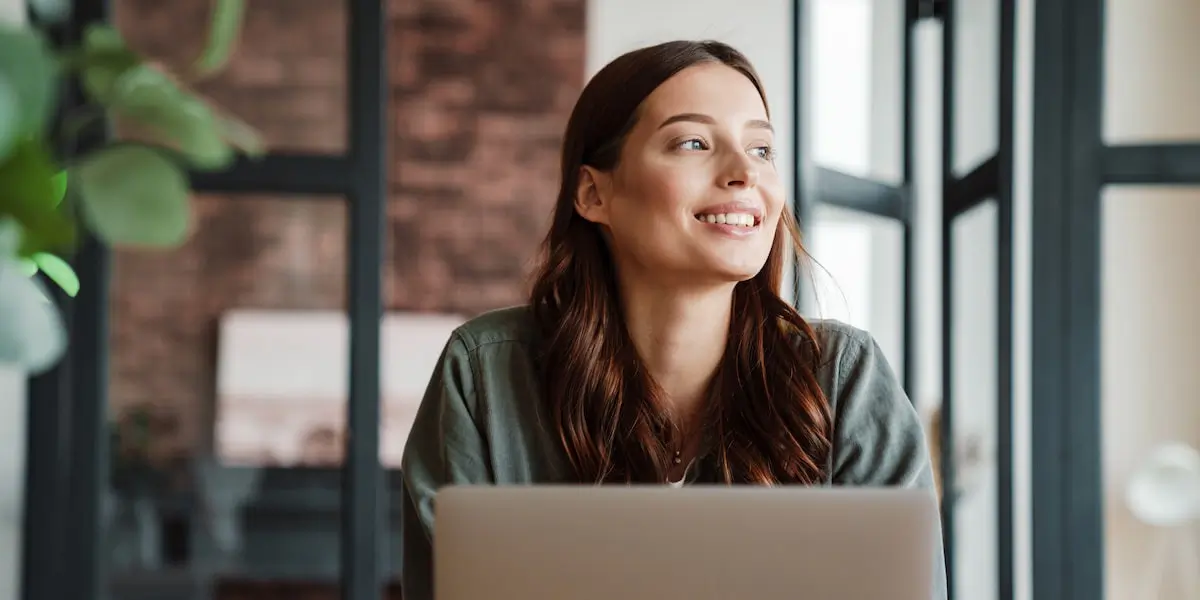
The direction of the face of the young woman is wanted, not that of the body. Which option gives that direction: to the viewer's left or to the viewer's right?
to the viewer's right

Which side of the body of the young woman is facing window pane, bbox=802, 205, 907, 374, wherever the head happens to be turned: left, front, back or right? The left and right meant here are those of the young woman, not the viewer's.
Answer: back

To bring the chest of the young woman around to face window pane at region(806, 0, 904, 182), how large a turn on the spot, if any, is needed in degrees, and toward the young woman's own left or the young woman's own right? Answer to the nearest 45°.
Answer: approximately 180°

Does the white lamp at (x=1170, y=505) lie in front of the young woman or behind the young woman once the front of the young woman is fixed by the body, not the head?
behind

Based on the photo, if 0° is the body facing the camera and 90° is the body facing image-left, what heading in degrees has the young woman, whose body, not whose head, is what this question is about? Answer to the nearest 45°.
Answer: approximately 0°

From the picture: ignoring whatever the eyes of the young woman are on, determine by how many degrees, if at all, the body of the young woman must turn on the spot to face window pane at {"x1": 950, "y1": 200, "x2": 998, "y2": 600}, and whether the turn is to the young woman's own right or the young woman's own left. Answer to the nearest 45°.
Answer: approximately 135° to the young woman's own left

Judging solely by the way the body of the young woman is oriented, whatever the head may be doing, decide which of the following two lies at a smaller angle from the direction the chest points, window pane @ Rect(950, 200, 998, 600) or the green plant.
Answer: the green plant

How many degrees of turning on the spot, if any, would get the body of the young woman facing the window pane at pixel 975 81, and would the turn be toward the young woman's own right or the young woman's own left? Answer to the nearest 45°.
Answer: approximately 135° to the young woman's own left

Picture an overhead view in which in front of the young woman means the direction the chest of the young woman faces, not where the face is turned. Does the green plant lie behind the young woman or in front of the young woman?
in front

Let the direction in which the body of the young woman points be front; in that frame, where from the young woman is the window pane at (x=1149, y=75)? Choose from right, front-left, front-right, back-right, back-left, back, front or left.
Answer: back-left
